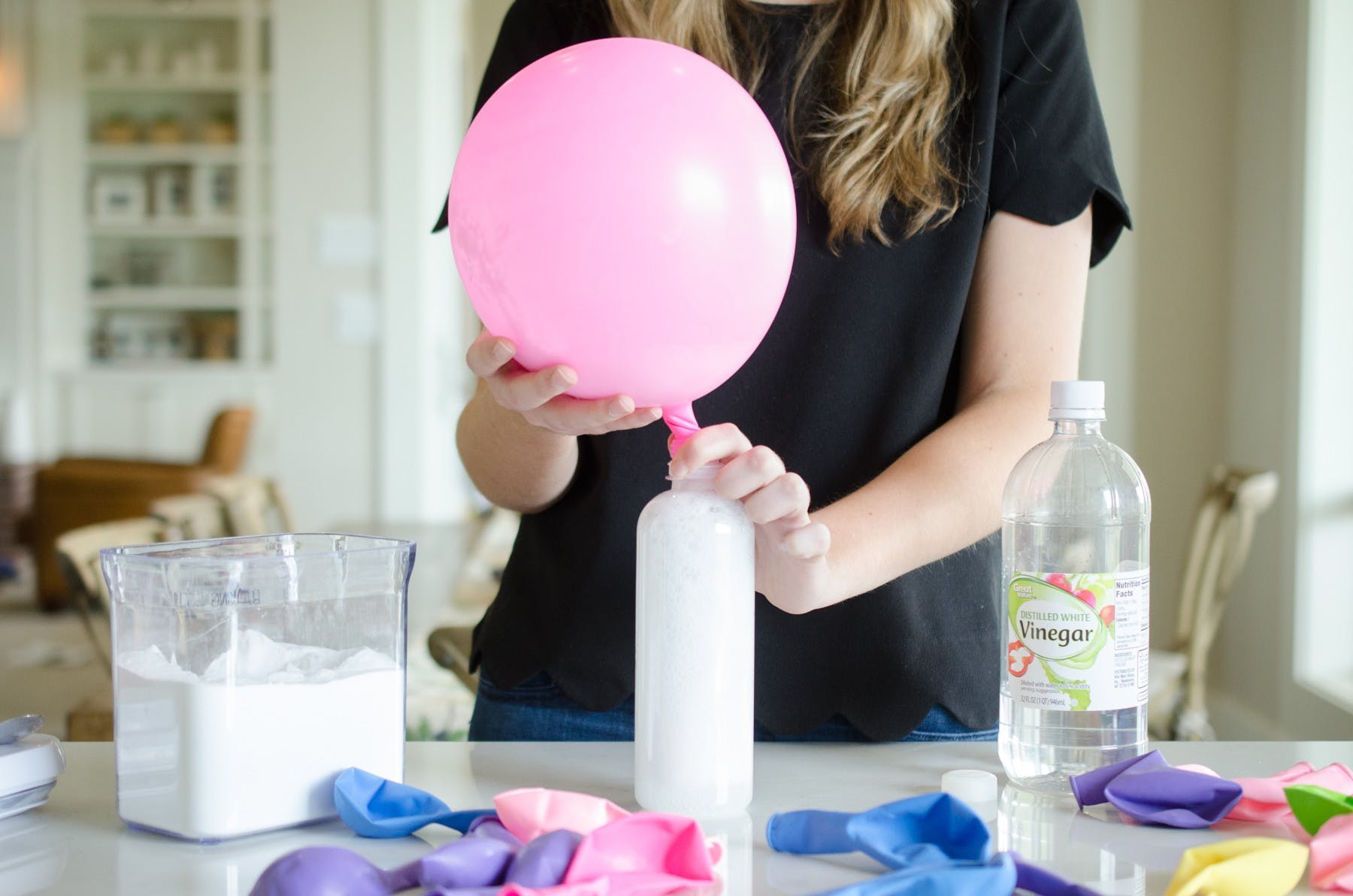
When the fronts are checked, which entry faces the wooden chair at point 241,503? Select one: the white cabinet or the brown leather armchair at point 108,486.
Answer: the white cabinet

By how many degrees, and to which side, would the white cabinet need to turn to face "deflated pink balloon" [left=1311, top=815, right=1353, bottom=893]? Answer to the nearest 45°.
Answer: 0° — it already faces it

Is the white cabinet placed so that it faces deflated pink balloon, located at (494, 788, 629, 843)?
yes

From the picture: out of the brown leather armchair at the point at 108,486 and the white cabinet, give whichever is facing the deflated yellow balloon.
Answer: the white cabinet

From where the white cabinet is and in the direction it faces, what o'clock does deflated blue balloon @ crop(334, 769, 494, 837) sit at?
The deflated blue balloon is roughly at 12 o'clock from the white cabinet.

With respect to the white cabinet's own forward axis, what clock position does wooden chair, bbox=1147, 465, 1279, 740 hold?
The wooden chair is roughly at 11 o'clock from the white cabinet.

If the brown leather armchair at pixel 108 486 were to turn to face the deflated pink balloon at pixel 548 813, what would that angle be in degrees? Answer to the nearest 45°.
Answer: approximately 90° to its left

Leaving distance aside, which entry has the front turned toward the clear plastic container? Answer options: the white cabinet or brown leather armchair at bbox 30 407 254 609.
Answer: the white cabinet

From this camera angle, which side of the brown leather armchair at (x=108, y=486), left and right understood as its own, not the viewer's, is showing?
left
